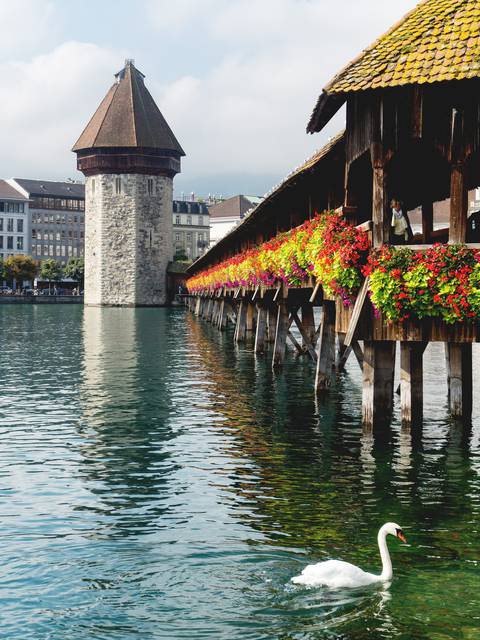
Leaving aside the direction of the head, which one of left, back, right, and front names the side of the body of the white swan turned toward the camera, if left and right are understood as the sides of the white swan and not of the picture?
right

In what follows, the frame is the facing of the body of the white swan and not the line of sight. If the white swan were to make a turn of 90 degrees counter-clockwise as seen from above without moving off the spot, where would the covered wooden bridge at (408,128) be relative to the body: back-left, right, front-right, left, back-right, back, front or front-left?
front
